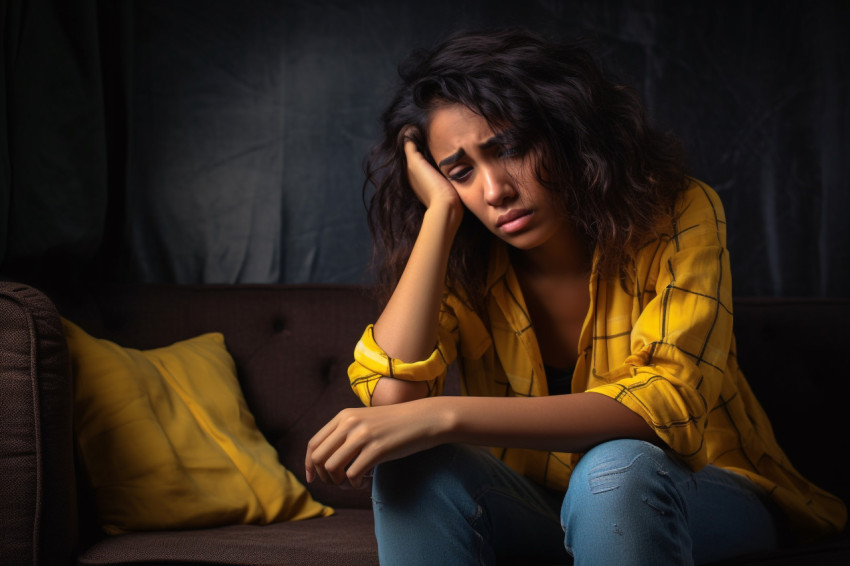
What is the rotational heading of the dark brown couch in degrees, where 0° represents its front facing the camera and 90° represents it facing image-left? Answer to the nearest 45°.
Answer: approximately 0°

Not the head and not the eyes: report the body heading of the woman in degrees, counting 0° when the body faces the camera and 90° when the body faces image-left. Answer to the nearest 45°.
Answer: approximately 45°
